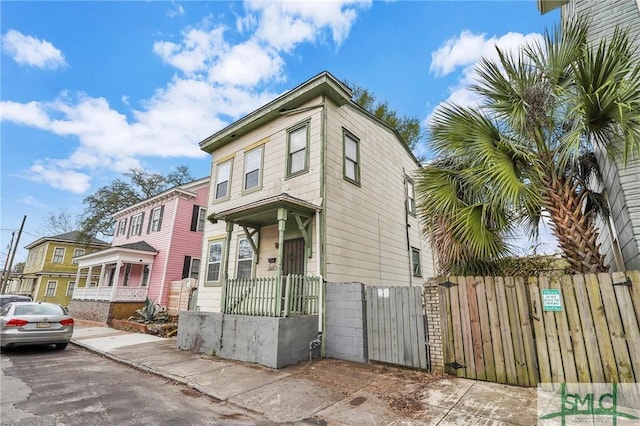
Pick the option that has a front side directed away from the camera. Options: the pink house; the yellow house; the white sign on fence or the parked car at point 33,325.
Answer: the parked car

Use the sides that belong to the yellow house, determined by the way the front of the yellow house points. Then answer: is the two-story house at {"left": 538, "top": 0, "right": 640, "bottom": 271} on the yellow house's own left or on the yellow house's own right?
on the yellow house's own left

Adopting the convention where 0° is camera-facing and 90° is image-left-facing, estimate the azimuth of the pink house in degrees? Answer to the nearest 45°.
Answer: approximately 45°

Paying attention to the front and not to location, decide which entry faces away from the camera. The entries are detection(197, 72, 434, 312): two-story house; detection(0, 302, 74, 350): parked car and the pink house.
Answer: the parked car

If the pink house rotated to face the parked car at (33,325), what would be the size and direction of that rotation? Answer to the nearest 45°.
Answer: approximately 45° to its left

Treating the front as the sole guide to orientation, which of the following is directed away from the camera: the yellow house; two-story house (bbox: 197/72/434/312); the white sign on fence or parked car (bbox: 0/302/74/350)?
the parked car

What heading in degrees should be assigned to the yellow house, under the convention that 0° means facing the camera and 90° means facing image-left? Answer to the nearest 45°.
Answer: approximately 45°

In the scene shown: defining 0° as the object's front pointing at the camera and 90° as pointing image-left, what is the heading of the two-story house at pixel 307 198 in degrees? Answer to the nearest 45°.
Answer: approximately 45°

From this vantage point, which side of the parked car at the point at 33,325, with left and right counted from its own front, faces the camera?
back

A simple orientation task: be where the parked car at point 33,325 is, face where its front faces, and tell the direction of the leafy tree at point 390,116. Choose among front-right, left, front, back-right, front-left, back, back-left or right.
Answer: right

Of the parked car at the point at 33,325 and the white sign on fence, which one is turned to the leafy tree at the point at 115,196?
the parked car

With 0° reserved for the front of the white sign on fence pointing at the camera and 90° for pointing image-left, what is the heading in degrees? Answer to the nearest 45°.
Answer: approximately 0°

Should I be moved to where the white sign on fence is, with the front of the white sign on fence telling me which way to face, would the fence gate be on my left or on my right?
on my right

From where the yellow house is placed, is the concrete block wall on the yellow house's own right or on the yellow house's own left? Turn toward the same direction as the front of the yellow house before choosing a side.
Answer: on the yellow house's own left

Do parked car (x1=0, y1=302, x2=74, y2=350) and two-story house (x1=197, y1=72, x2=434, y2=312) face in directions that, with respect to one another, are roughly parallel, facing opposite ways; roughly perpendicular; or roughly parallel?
roughly perpendicular
